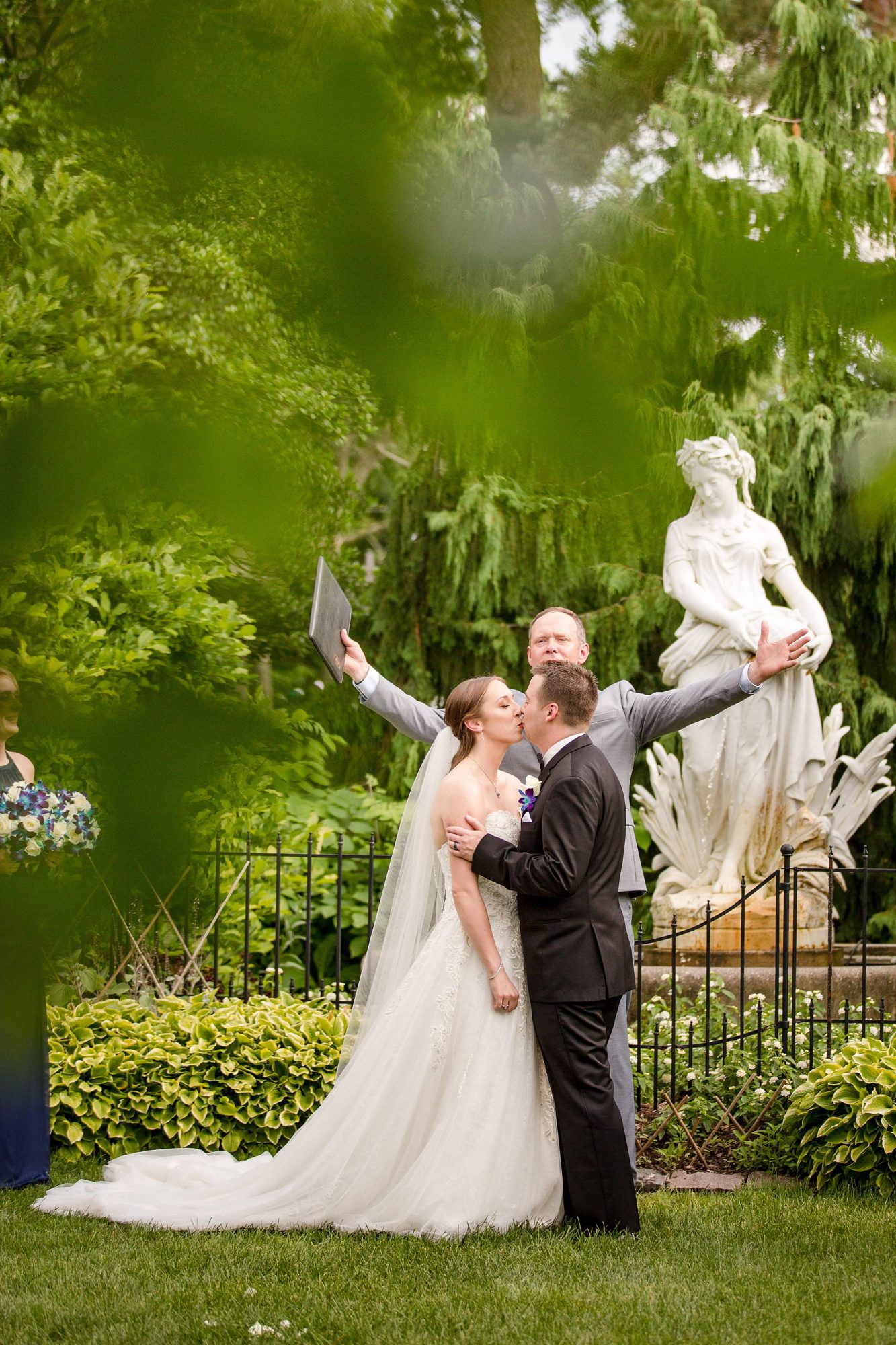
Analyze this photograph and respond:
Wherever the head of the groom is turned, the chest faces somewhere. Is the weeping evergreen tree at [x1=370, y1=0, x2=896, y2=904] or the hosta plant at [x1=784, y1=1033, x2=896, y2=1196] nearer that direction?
the weeping evergreen tree

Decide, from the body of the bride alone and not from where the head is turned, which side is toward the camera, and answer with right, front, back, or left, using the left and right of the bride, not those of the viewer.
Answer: right

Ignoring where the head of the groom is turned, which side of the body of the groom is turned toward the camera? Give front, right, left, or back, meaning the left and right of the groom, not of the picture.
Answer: left

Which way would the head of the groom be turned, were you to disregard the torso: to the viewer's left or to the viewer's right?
to the viewer's left

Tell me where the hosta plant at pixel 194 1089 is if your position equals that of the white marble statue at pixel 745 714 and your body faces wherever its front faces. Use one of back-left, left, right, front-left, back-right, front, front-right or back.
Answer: front-right

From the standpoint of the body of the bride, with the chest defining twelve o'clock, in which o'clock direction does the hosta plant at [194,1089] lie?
The hosta plant is roughly at 8 o'clock from the bride.

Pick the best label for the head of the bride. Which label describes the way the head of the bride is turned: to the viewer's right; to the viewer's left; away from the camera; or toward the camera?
to the viewer's right

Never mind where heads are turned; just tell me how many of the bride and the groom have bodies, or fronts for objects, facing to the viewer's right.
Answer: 1

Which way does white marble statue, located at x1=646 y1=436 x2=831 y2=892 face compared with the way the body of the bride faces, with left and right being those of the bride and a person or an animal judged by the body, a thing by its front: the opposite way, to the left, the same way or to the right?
to the right

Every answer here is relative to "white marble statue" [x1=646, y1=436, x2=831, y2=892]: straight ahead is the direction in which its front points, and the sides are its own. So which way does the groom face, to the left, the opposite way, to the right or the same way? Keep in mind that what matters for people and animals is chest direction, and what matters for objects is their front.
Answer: to the right

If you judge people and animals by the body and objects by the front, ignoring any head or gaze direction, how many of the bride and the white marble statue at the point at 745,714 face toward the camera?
1
